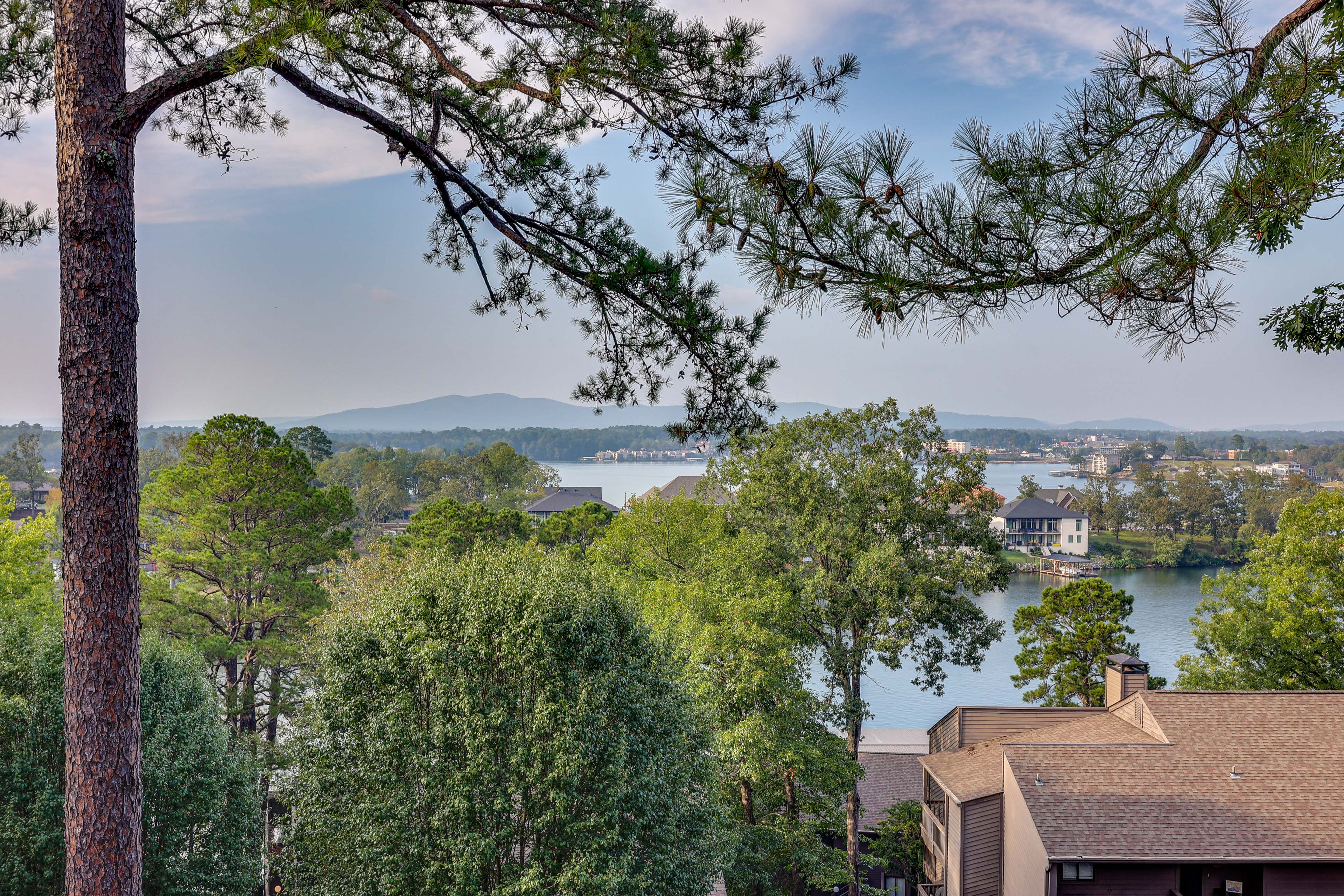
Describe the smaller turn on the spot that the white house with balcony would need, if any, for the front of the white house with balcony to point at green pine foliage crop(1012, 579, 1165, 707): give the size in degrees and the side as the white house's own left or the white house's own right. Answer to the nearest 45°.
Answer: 0° — it already faces it

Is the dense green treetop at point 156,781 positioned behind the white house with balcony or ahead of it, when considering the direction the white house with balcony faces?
ahead

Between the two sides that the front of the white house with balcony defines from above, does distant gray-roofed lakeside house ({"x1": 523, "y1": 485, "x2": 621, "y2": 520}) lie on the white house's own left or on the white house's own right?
on the white house's own right

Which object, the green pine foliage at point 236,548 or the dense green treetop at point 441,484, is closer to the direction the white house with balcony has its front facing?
the green pine foliage

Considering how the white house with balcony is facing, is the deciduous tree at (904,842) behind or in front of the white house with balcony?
in front

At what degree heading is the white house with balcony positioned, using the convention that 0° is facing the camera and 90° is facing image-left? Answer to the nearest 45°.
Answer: approximately 0°

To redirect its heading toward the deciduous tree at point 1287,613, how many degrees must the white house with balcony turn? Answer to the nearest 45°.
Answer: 0° — it already faces it

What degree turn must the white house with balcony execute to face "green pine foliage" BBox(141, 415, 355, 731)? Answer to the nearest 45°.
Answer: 0° — it already faces it
